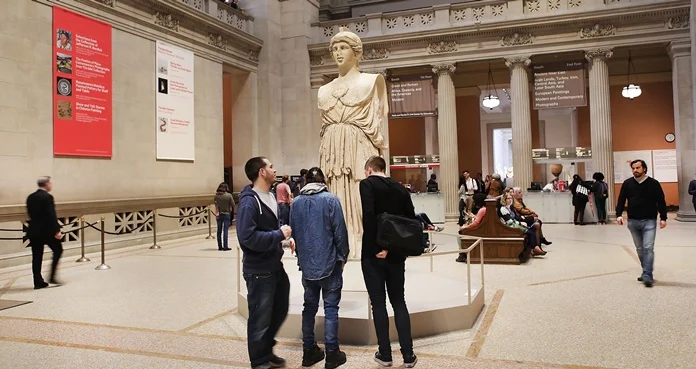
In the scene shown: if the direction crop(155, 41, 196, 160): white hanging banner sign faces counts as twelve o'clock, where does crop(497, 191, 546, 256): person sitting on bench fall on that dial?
The person sitting on bench is roughly at 12 o'clock from the white hanging banner sign.

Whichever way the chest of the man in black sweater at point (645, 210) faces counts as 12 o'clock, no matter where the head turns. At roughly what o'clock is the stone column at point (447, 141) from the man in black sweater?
The stone column is roughly at 5 o'clock from the man in black sweater.

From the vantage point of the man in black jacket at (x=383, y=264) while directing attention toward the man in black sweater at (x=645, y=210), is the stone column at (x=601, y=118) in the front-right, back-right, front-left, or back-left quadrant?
front-left

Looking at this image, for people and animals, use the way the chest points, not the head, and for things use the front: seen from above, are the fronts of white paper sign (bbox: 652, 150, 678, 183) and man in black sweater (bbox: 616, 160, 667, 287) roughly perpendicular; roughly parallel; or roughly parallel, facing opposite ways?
roughly parallel

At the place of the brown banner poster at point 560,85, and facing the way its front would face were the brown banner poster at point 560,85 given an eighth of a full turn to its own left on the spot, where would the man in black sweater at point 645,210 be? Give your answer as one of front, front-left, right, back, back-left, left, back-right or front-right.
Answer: front-right

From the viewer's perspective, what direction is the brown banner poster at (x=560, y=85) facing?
toward the camera

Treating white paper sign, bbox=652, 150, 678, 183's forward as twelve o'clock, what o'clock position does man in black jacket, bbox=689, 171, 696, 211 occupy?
The man in black jacket is roughly at 12 o'clock from the white paper sign.

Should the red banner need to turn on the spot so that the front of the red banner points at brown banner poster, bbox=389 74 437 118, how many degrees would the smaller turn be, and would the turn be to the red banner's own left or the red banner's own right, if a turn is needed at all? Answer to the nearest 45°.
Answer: approximately 45° to the red banner's own left

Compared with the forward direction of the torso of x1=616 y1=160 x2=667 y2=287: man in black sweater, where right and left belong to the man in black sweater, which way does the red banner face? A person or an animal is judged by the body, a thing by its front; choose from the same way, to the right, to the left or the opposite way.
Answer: to the left

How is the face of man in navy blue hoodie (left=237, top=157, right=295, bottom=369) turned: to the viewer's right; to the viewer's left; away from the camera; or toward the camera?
to the viewer's right

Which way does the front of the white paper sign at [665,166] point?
toward the camera

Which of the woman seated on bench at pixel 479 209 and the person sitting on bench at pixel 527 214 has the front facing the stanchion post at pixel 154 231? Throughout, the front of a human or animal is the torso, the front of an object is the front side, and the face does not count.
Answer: the woman seated on bench

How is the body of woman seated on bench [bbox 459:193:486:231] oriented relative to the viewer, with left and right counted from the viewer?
facing to the left of the viewer

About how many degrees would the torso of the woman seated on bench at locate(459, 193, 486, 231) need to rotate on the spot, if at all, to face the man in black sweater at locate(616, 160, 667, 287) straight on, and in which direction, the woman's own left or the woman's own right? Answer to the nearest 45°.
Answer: approximately 135° to the woman's own left

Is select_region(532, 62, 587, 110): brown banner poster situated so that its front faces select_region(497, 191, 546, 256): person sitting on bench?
yes

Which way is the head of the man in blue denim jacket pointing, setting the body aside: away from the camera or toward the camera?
away from the camera

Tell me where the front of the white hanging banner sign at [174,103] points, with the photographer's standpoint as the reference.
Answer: facing the viewer and to the right of the viewer
